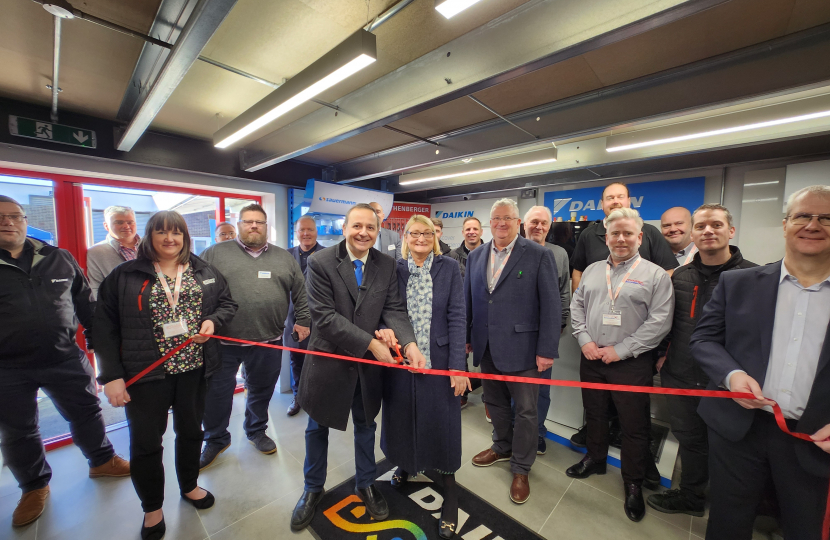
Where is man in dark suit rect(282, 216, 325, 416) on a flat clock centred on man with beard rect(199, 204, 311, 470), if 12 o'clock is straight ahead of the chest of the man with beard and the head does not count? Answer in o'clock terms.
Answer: The man in dark suit is roughly at 7 o'clock from the man with beard.

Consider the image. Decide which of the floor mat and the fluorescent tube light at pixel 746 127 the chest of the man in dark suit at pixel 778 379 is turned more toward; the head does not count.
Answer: the floor mat

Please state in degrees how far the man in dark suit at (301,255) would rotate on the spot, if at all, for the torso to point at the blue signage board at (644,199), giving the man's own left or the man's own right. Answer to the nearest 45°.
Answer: approximately 90° to the man's own left

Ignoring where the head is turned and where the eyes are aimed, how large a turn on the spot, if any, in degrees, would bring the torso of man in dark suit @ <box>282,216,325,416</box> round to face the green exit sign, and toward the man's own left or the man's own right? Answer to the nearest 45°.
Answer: approximately 90° to the man's own right
